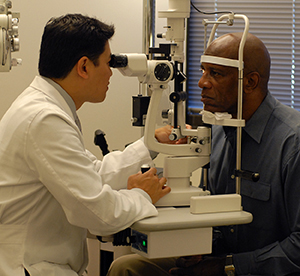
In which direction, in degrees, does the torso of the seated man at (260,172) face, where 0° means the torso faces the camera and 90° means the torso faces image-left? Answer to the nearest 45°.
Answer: approximately 90°

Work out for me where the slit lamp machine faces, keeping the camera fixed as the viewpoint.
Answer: facing to the left of the viewer

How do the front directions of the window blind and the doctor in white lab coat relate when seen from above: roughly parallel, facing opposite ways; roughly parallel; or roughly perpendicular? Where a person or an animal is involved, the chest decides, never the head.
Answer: roughly perpendicular

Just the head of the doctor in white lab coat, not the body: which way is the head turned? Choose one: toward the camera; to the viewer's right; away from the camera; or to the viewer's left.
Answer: to the viewer's right

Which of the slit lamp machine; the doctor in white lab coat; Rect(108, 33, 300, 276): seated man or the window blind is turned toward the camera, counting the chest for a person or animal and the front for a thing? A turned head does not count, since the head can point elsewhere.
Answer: the window blind

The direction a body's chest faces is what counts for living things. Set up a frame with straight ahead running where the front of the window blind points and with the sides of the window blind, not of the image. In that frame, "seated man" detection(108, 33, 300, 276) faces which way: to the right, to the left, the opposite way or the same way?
to the right

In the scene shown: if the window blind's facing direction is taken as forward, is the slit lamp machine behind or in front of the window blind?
in front

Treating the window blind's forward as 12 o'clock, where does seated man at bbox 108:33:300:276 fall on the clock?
The seated man is roughly at 12 o'clock from the window blind.

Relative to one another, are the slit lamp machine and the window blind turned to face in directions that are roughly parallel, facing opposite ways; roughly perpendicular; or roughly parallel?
roughly perpendicular

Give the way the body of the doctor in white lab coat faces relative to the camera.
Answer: to the viewer's right
